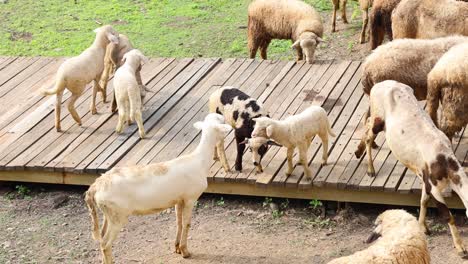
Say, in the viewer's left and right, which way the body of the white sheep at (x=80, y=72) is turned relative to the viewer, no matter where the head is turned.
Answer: facing away from the viewer and to the right of the viewer

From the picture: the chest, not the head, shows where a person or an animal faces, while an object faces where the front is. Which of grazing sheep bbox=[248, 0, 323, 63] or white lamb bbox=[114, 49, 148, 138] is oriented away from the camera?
the white lamb

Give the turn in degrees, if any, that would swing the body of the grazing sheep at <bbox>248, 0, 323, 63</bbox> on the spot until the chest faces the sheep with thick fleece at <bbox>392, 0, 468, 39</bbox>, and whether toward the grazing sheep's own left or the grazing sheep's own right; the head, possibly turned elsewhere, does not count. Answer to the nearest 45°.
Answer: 0° — it already faces it

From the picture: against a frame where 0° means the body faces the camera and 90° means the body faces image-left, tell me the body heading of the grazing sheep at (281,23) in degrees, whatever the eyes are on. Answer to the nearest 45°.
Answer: approximately 315°
